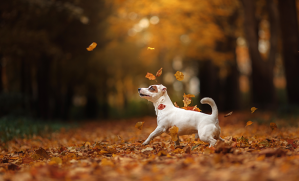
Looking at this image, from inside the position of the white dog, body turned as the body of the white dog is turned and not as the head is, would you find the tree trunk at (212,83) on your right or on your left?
on your right

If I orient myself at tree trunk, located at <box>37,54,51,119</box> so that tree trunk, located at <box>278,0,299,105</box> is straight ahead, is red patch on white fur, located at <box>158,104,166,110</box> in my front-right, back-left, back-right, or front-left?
front-right

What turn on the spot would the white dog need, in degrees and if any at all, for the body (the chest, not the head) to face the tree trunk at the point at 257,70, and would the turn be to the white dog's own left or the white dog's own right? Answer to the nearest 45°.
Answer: approximately 90° to the white dog's own right

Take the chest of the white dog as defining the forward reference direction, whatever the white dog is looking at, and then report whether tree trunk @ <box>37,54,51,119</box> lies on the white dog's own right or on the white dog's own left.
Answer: on the white dog's own right

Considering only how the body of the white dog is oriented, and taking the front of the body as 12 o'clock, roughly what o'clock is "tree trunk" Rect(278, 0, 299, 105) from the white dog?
The tree trunk is roughly at 4 o'clock from the white dog.

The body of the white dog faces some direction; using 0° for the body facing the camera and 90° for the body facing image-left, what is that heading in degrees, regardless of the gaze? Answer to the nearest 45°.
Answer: approximately 90°

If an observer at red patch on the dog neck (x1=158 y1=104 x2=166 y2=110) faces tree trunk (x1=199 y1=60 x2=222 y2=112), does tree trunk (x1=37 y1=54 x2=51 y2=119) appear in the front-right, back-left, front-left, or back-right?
front-left
